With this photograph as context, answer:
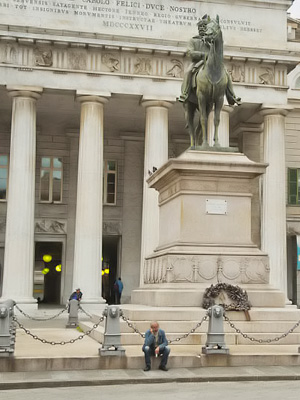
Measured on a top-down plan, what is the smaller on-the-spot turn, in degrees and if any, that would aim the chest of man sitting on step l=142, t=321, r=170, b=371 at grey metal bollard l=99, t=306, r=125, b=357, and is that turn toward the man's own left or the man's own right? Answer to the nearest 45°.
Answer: approximately 135° to the man's own right

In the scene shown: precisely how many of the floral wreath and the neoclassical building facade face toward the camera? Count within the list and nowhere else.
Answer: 2

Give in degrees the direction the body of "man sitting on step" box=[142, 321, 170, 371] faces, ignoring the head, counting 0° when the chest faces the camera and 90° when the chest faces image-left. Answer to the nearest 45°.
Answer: approximately 0°

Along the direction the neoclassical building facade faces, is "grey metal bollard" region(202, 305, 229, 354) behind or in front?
in front

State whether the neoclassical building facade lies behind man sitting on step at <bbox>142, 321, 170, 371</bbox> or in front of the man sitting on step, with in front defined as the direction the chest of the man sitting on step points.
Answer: behind

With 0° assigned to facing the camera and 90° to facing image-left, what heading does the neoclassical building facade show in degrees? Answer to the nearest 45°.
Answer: approximately 0°

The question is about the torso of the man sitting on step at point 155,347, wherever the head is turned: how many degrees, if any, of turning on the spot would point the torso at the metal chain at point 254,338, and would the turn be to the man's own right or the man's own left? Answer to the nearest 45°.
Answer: approximately 135° to the man's own left

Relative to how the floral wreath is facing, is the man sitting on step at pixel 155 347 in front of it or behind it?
in front

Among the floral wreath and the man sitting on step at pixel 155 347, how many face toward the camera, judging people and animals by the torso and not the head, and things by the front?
2

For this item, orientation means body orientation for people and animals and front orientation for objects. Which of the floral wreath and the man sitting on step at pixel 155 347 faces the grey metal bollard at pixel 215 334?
the floral wreath
